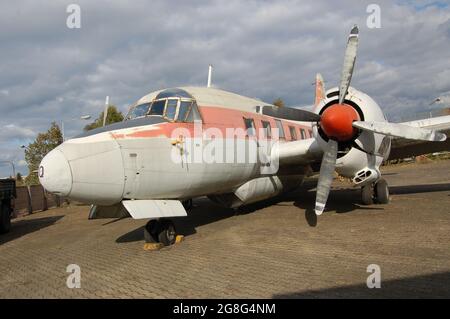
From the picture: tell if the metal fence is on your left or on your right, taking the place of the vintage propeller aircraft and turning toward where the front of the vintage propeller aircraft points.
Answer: on your right

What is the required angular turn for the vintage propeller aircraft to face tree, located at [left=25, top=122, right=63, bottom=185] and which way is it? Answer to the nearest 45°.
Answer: approximately 90° to its right

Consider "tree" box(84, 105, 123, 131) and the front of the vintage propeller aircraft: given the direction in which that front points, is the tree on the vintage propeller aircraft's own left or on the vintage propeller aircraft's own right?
on the vintage propeller aircraft's own right

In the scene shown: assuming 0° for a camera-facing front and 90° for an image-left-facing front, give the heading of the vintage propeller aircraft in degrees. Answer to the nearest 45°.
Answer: approximately 45°
